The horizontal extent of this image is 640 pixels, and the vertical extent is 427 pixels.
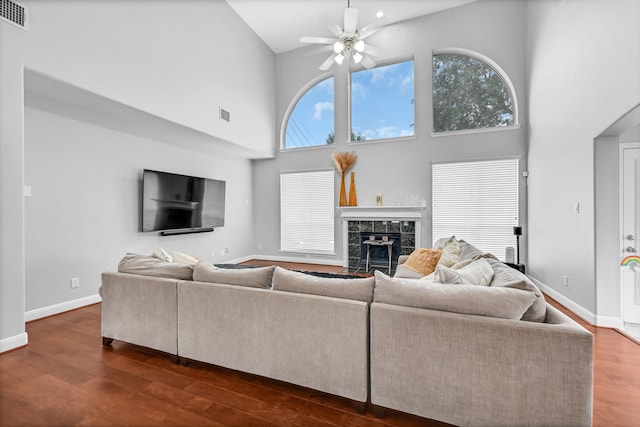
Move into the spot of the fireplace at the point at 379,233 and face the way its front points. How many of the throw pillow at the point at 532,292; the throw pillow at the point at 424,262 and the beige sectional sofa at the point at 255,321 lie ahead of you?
3

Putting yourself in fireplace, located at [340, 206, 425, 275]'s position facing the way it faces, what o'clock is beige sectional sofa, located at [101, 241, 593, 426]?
The beige sectional sofa is roughly at 12 o'clock from the fireplace.

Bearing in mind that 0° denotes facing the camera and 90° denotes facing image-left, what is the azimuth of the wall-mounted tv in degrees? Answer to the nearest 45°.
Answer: approximately 315°

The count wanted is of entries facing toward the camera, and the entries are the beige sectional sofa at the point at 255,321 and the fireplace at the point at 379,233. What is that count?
1

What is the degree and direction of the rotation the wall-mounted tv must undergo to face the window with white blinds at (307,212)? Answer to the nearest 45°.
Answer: approximately 45° to its left

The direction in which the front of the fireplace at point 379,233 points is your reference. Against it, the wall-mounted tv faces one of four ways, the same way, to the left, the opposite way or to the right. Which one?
to the left

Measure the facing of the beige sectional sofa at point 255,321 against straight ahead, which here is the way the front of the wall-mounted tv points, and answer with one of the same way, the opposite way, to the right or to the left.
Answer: to the left

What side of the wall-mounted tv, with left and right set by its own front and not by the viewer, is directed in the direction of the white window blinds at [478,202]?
front

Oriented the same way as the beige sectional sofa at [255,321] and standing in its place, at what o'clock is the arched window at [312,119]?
The arched window is roughly at 11 o'clock from the beige sectional sofa.

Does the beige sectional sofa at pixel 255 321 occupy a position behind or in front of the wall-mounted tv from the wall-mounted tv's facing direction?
in front

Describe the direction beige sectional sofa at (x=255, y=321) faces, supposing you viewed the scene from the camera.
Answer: facing away from the viewer and to the right of the viewer

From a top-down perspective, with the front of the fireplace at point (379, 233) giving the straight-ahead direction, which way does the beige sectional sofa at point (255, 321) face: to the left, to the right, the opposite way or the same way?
the opposite way

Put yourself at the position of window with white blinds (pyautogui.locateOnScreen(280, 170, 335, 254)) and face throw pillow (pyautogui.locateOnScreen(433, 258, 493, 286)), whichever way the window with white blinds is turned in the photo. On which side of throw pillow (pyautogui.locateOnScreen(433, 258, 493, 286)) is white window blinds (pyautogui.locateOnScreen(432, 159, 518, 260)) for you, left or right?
left

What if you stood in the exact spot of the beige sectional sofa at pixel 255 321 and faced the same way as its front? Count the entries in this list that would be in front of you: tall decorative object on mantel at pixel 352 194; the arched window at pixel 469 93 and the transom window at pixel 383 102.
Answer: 3
